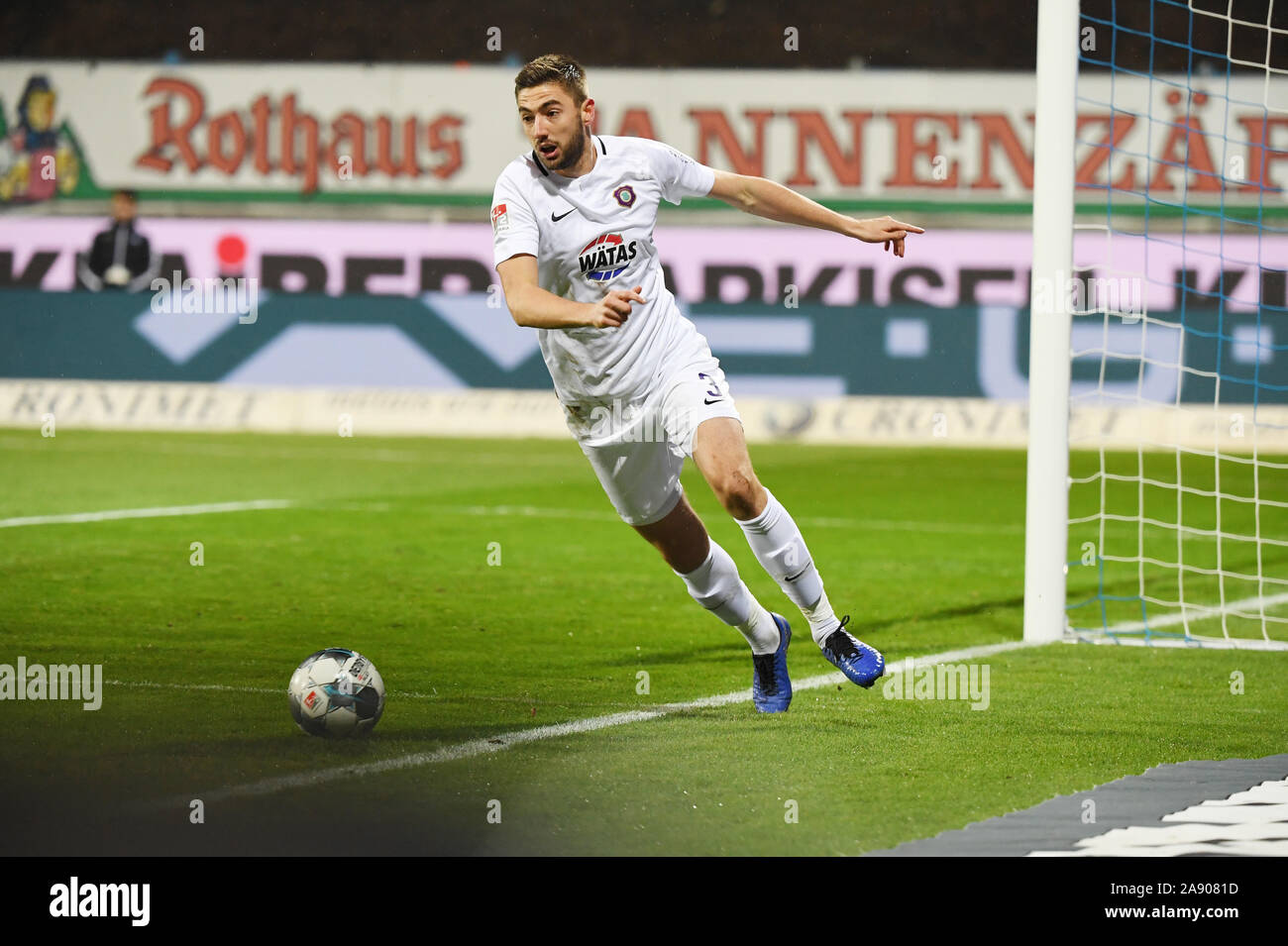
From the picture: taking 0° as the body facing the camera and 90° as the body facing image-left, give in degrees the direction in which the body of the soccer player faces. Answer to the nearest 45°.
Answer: approximately 0°

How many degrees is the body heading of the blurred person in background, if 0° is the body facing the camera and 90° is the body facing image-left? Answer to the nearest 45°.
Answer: approximately 0°

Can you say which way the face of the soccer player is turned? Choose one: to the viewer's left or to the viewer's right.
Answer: to the viewer's left

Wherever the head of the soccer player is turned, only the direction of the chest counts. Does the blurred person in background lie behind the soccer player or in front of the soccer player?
behind

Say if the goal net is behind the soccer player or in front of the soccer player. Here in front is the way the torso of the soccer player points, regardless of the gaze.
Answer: behind

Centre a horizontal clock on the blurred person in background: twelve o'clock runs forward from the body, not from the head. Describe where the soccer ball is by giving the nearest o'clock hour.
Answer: The soccer ball is roughly at 12 o'clock from the blurred person in background.

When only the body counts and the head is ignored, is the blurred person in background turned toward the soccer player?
yes

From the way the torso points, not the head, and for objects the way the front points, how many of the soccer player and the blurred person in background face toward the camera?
2
